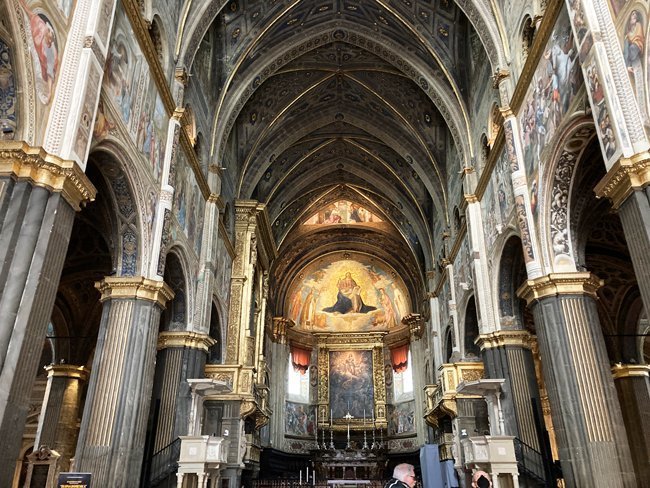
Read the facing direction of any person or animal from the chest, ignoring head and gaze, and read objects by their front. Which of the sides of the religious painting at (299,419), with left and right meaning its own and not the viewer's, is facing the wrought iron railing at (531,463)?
front

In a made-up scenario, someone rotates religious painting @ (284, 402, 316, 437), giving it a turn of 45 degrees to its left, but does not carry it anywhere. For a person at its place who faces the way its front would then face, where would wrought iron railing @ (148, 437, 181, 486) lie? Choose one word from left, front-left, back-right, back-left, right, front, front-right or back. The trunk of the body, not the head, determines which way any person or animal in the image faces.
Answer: front-right

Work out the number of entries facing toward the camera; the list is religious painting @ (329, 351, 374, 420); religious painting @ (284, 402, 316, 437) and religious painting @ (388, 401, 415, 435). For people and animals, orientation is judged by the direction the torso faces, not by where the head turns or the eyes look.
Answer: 3

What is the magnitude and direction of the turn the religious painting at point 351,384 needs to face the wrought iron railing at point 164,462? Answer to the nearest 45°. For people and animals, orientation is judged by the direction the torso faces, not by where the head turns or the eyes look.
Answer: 0° — it already faces it

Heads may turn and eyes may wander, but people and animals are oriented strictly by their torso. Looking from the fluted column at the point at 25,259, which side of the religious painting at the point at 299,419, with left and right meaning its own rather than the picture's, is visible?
front

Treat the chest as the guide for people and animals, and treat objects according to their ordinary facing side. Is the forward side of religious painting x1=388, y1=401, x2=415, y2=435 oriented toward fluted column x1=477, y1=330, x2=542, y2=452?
yes

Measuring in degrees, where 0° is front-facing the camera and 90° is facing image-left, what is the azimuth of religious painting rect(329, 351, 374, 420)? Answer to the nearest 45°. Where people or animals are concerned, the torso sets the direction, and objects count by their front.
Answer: approximately 0°

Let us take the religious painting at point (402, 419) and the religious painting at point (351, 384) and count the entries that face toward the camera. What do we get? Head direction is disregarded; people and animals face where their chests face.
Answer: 2

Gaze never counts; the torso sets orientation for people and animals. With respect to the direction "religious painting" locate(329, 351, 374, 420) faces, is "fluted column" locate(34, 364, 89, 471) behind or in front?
in front

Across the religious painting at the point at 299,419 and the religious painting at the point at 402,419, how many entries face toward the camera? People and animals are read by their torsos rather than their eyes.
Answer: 2

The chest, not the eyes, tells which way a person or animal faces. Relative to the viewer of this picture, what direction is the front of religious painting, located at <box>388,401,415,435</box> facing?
facing the viewer

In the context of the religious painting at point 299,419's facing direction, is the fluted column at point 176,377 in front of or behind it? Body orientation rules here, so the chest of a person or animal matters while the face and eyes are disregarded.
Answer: in front

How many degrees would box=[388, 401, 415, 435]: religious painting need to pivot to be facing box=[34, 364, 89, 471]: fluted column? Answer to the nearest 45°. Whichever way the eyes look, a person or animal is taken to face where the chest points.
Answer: approximately 45° to its right
